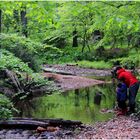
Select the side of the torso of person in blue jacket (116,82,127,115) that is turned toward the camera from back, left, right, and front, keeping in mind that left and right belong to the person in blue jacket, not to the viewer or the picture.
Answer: left

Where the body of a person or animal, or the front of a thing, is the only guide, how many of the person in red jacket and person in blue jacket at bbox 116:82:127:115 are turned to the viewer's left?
2

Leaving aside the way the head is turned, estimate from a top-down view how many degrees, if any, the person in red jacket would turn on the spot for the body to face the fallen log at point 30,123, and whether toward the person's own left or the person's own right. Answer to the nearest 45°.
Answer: approximately 45° to the person's own left

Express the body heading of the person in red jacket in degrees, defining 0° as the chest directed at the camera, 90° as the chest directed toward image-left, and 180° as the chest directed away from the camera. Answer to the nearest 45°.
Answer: approximately 90°
